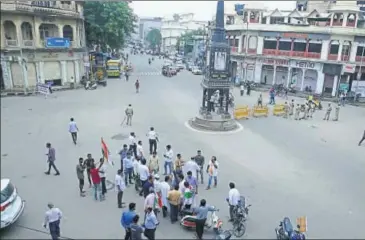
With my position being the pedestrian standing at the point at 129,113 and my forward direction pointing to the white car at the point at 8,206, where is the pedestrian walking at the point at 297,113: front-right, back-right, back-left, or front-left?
back-left

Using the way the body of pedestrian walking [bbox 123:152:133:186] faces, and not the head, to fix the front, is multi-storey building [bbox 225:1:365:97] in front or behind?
behind

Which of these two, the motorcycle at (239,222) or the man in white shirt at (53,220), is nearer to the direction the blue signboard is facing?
the man in white shirt

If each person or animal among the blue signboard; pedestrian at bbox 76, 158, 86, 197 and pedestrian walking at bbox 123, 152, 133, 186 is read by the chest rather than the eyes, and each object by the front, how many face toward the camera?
2

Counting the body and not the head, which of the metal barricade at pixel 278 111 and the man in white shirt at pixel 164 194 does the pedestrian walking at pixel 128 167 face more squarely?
the man in white shirt

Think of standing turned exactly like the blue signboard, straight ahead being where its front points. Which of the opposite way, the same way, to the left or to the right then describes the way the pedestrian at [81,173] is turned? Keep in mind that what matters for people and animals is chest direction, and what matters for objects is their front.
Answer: to the left

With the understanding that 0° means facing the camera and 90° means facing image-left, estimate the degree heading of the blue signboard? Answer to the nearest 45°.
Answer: approximately 0°

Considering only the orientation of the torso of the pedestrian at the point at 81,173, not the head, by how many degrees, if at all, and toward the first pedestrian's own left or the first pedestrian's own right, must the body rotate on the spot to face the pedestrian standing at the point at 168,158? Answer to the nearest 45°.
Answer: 0° — they already face them

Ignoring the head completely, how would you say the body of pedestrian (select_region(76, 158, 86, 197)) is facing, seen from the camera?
to the viewer's right

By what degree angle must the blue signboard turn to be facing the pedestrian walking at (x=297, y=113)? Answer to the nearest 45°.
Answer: approximately 90° to its left
